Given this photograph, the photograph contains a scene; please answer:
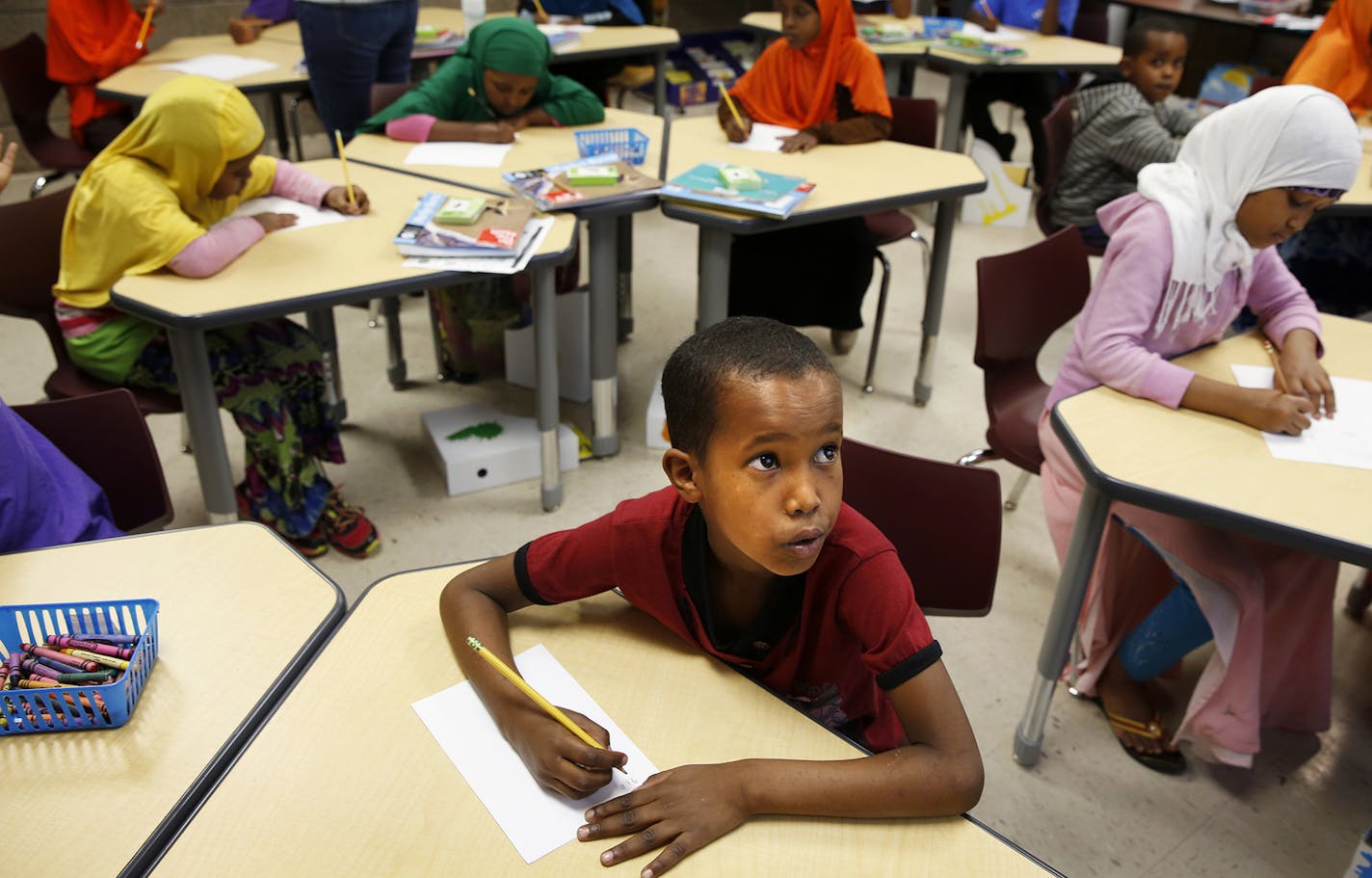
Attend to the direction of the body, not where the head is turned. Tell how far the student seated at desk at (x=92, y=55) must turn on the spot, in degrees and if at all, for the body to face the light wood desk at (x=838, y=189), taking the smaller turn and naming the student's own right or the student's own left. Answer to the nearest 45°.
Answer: approximately 45° to the student's own right

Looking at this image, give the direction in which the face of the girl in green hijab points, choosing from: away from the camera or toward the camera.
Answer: toward the camera

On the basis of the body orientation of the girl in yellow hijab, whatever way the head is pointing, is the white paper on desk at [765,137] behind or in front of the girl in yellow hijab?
in front

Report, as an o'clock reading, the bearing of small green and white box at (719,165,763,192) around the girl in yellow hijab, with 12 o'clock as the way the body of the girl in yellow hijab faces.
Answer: The small green and white box is roughly at 12 o'clock from the girl in yellow hijab.

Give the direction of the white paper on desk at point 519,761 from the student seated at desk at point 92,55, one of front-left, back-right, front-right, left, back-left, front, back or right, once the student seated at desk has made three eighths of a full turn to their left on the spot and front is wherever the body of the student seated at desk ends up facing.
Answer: back-left

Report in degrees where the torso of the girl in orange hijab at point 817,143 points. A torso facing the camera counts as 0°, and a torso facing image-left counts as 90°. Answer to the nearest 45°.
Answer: approximately 45°

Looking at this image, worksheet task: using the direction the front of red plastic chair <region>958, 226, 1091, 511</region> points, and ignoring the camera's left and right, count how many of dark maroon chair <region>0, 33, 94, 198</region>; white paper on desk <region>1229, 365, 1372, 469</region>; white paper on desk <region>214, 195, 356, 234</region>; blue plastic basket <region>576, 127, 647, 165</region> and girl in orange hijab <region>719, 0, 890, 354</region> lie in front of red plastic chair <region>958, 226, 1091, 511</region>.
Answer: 1

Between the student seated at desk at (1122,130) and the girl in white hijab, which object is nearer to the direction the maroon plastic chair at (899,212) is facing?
the girl in white hijab

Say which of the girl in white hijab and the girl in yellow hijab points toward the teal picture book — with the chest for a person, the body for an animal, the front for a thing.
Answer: the girl in yellow hijab

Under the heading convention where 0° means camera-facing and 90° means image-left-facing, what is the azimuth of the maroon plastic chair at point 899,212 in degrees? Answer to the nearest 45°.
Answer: approximately 45°

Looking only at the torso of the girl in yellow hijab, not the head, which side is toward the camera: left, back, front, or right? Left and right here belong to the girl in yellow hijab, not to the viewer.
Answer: right

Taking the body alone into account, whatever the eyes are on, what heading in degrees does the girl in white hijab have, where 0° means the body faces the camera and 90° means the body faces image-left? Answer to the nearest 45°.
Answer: approximately 315°

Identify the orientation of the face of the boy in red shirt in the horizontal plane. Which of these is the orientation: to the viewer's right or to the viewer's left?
to the viewer's right

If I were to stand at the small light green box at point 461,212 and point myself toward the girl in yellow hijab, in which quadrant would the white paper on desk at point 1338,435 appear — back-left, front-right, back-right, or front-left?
back-left
